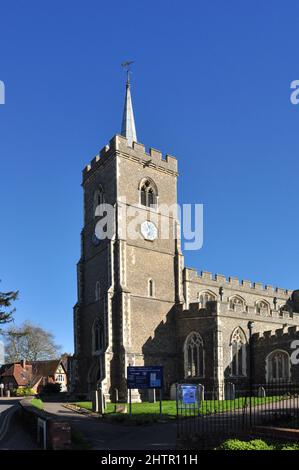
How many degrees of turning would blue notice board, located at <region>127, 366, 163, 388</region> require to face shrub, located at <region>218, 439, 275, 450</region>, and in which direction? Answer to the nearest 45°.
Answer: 0° — it already faces it

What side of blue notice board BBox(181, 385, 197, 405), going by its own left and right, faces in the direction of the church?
back

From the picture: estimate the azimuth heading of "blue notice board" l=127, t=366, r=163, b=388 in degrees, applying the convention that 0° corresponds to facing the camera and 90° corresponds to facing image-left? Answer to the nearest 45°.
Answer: approximately 0°

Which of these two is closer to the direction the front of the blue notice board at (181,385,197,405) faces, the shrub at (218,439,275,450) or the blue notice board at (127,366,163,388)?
the shrub

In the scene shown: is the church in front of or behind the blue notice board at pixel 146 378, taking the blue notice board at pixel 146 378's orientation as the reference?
behind

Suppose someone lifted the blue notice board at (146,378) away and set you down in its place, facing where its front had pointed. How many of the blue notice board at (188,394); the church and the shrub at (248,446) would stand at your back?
1

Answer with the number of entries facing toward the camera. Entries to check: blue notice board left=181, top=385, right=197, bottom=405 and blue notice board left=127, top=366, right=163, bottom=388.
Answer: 2

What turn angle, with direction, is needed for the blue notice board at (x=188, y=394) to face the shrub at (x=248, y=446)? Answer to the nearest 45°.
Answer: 0° — it already faces it

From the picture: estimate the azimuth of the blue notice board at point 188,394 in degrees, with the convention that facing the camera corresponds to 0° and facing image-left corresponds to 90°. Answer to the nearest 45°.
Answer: approximately 0°
